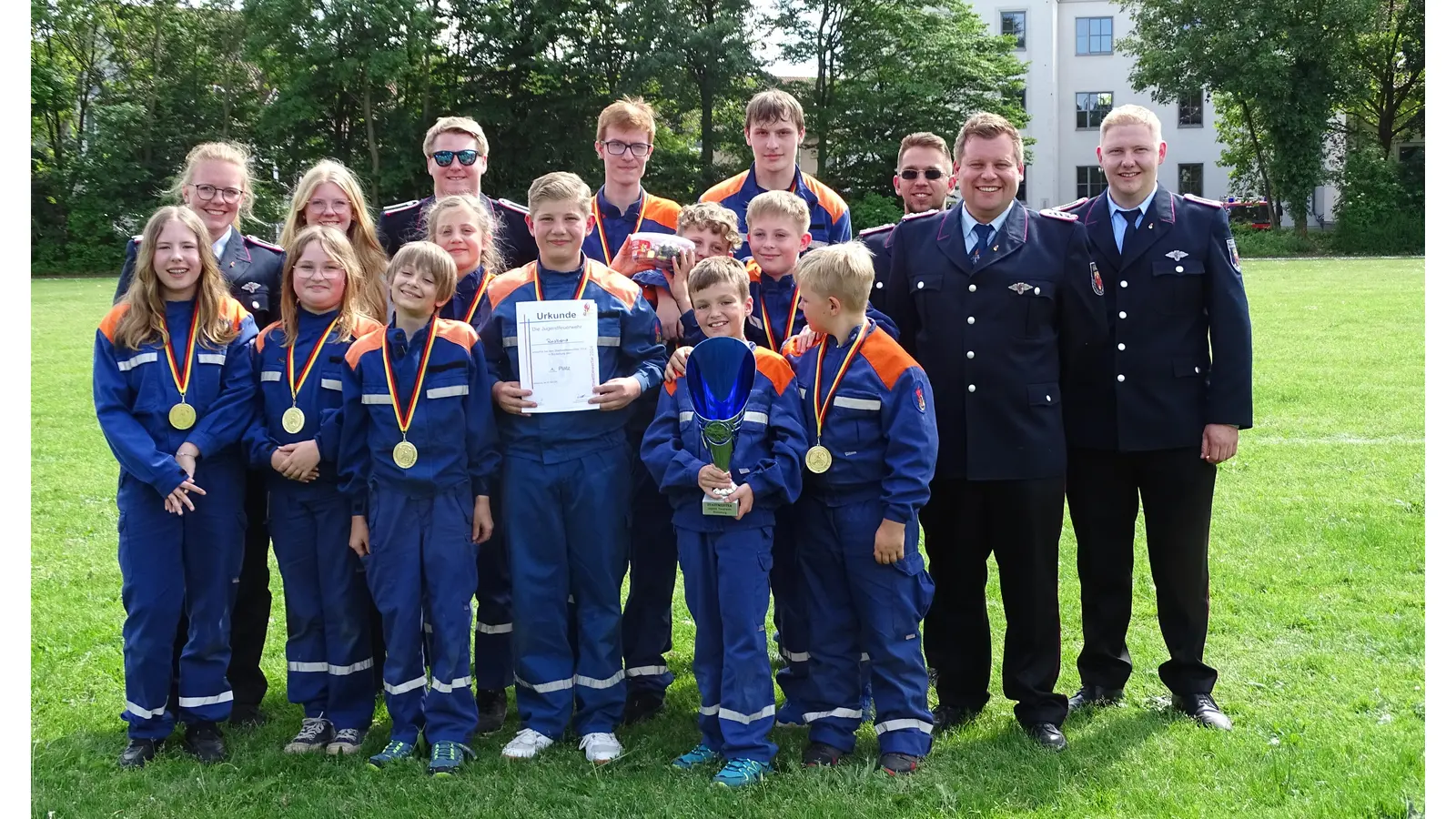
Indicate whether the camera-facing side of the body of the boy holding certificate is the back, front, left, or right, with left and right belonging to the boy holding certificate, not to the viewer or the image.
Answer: front

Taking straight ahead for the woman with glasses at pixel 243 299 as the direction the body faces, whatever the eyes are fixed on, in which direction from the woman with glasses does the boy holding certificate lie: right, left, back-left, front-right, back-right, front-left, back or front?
front-left

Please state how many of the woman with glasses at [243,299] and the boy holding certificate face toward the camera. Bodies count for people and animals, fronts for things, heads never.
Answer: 2

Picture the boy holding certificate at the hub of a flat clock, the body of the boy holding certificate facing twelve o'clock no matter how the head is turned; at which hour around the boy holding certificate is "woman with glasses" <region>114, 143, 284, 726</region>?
The woman with glasses is roughly at 4 o'clock from the boy holding certificate.
